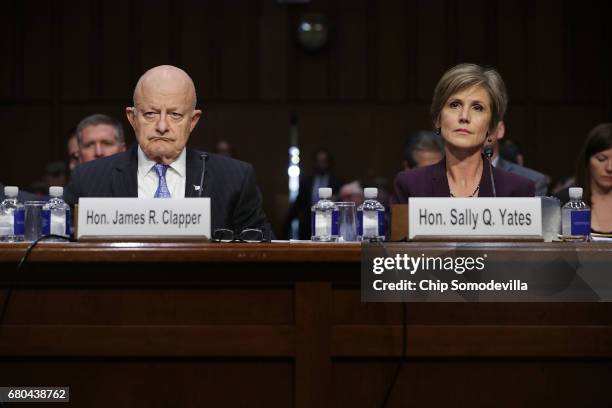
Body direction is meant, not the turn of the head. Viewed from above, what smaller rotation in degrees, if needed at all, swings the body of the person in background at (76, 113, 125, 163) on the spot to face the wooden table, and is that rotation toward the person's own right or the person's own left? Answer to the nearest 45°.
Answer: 0° — they already face it

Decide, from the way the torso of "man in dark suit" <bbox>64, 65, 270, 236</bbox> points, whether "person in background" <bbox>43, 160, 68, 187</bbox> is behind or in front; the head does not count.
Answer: behind

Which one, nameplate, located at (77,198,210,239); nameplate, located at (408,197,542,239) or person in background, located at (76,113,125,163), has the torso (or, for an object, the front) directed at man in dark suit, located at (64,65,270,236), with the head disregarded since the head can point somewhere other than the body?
the person in background

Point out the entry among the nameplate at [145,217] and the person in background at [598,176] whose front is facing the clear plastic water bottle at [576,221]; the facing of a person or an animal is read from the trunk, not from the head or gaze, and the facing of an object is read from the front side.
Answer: the person in background

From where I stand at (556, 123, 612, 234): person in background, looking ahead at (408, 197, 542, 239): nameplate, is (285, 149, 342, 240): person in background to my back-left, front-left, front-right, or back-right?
back-right

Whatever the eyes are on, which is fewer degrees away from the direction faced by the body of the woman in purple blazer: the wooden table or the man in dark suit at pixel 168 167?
the wooden table

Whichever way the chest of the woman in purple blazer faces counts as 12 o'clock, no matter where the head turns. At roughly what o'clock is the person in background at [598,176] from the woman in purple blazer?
The person in background is roughly at 7 o'clock from the woman in purple blazer.

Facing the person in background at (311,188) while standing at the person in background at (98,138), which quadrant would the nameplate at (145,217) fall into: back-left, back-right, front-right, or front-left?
back-right

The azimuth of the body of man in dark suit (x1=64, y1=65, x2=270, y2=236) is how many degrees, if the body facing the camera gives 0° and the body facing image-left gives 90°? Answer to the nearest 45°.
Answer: approximately 0°
